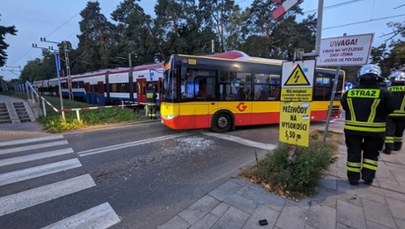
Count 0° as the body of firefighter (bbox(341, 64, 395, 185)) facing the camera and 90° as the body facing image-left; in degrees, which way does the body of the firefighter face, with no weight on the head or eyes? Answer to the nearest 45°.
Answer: approximately 180°

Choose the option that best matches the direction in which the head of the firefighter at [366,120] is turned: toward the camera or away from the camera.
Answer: away from the camera

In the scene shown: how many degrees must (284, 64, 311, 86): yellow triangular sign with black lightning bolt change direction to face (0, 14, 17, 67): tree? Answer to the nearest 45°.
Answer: approximately 90° to its right

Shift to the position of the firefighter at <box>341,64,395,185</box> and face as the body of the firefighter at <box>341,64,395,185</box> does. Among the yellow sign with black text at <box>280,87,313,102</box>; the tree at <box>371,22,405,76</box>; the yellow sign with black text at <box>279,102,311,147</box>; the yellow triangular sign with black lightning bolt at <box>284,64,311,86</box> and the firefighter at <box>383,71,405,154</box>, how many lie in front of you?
2

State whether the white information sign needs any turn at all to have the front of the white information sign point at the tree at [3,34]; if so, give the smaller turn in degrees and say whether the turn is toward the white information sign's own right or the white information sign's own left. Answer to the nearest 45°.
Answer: approximately 90° to the white information sign's own right

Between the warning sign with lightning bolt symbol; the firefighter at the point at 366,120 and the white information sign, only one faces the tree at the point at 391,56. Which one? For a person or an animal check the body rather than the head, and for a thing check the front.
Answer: the firefighter

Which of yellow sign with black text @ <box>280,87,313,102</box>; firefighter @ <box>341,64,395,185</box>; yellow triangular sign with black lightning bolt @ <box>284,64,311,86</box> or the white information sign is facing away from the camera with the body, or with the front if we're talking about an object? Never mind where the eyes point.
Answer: the firefighter

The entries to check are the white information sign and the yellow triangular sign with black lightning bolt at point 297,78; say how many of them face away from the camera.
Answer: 0

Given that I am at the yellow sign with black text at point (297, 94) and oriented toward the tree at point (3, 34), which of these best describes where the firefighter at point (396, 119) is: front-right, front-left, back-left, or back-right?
back-right

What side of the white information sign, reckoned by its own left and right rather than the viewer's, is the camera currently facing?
front

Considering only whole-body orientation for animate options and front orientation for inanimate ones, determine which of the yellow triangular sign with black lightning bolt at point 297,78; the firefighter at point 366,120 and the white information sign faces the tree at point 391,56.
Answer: the firefighter

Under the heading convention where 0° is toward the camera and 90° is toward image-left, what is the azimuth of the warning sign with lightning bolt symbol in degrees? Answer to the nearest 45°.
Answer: approximately 0°

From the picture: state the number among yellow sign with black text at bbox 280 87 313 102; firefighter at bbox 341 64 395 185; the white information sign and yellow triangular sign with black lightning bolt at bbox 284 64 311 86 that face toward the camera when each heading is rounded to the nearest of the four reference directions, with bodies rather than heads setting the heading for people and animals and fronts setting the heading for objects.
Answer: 3

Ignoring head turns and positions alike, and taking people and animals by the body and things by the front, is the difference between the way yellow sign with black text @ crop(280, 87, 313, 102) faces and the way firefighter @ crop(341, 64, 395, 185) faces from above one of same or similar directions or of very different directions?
very different directions
